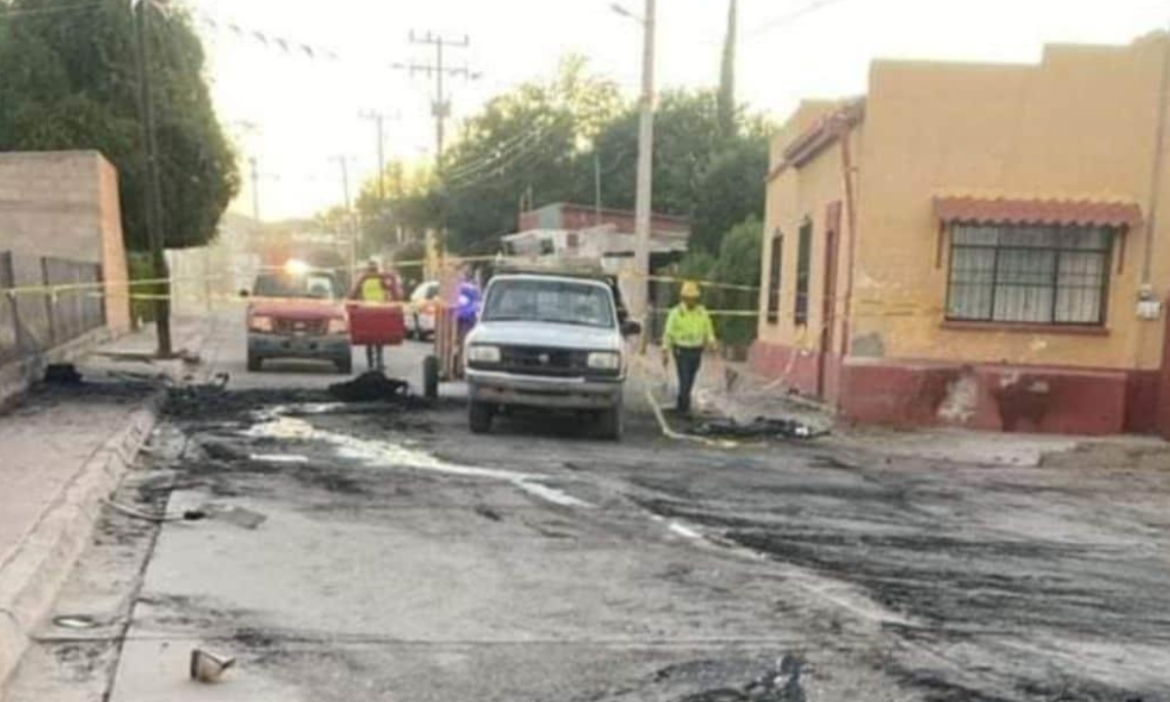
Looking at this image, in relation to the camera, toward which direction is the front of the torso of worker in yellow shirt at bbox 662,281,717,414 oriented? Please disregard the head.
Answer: toward the camera

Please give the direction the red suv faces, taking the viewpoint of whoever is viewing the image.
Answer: facing the viewer

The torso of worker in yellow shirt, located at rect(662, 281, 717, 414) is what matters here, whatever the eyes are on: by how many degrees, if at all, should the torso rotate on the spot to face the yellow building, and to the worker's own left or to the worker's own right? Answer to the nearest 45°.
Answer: approximately 90° to the worker's own left

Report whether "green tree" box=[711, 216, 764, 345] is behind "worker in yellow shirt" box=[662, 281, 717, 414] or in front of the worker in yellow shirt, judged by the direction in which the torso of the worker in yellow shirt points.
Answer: behind

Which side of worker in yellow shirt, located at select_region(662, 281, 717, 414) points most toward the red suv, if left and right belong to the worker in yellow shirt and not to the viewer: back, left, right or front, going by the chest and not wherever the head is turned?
right

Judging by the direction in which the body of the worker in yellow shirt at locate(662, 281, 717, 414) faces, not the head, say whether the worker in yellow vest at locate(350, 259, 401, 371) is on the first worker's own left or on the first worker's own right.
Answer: on the first worker's own right

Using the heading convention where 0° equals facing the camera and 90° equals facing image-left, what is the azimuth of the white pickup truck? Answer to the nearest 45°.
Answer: approximately 0°

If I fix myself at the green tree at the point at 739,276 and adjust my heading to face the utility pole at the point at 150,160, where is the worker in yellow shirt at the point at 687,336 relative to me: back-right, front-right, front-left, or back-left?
front-left
